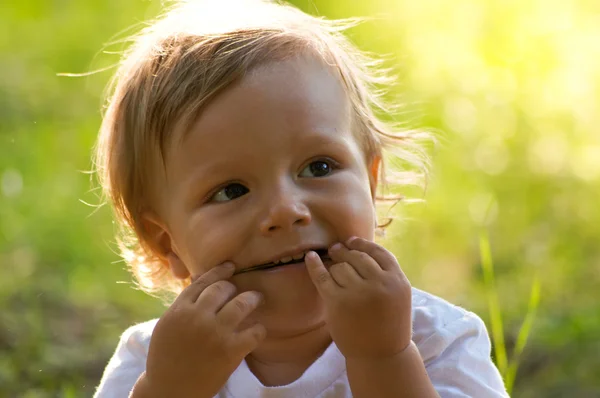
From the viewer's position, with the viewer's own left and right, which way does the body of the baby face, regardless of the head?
facing the viewer

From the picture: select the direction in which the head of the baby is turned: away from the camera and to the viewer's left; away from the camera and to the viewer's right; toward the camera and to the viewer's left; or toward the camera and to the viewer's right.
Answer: toward the camera and to the viewer's right
